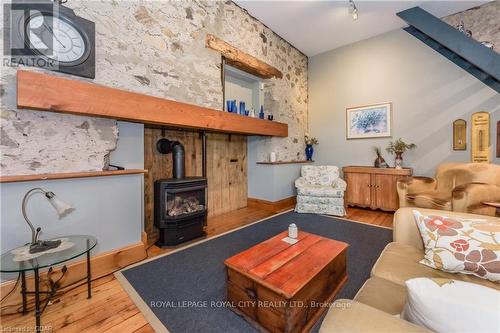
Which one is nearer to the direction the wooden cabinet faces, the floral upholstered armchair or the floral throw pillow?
the floral throw pillow

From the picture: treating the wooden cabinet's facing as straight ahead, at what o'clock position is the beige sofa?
The beige sofa is roughly at 12 o'clock from the wooden cabinet.

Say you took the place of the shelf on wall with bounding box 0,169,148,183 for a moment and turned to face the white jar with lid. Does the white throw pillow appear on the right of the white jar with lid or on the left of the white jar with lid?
right

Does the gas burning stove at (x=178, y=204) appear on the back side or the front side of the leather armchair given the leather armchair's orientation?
on the front side

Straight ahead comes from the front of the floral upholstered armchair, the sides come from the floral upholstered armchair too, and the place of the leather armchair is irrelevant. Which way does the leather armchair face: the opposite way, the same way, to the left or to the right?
to the right

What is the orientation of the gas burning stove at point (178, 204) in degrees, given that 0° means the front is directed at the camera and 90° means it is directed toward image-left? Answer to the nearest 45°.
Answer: approximately 315°

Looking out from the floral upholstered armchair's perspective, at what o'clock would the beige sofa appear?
The beige sofa is roughly at 12 o'clock from the floral upholstered armchair.

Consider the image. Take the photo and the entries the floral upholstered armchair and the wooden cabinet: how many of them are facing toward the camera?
2

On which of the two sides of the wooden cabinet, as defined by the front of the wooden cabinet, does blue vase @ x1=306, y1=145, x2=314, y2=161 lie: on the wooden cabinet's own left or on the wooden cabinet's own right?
on the wooden cabinet's own right

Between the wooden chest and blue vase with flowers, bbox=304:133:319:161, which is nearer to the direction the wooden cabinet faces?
the wooden chest

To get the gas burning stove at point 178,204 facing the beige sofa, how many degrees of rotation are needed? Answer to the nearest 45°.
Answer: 0° — it already faces it
